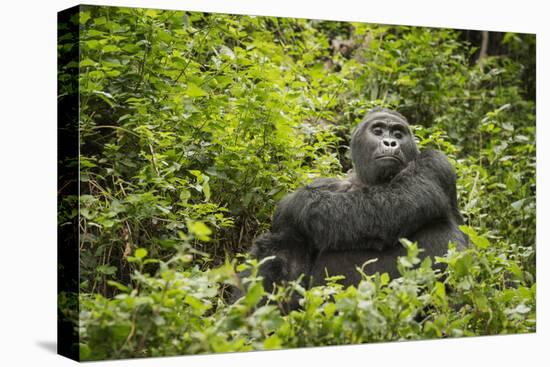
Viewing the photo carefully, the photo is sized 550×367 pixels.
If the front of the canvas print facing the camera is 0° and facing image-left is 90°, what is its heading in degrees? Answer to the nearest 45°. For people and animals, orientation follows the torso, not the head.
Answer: approximately 315°
